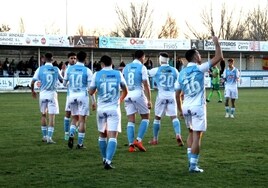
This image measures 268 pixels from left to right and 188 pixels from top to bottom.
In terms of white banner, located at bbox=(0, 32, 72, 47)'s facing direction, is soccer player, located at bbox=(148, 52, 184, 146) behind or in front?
in front

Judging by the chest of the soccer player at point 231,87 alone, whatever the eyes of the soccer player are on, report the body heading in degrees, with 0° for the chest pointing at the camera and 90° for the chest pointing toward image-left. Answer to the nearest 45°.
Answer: approximately 0°

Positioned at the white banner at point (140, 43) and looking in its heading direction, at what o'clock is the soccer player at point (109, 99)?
The soccer player is roughly at 12 o'clock from the white banner.

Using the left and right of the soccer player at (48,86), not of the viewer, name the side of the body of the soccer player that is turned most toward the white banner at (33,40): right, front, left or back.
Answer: front

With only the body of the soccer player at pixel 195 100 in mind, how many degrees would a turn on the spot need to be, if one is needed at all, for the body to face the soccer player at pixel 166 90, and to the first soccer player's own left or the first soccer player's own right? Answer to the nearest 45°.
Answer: approximately 45° to the first soccer player's own left

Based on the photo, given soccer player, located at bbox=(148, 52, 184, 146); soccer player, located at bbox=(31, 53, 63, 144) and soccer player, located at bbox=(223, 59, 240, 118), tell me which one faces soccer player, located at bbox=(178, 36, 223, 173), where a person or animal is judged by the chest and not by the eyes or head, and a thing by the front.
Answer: soccer player, located at bbox=(223, 59, 240, 118)

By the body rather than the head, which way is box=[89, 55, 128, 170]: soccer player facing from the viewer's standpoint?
away from the camera

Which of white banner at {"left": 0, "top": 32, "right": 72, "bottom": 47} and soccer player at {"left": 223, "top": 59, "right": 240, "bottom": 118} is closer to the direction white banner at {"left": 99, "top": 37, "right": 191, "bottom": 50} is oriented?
the soccer player

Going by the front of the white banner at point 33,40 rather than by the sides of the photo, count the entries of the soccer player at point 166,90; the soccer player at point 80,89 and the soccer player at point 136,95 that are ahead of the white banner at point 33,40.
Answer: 3

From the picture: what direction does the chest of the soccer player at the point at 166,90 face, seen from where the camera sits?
away from the camera
